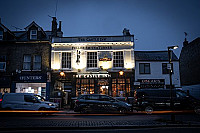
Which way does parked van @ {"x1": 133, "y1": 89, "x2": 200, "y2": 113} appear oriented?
to the viewer's right

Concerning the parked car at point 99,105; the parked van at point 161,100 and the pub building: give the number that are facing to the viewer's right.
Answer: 2

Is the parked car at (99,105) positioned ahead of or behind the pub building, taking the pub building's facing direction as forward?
ahead

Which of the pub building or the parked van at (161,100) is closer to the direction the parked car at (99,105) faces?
the parked van

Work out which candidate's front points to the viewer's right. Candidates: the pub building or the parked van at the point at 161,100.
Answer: the parked van

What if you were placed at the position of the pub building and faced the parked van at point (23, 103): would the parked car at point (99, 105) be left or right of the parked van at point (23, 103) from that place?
left

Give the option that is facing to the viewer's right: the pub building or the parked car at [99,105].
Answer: the parked car

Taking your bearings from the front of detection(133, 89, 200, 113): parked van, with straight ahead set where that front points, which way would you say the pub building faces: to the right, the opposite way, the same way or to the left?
to the right

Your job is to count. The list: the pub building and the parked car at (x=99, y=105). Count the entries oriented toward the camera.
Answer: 1

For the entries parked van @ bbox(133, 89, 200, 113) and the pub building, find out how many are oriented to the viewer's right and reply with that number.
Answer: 1

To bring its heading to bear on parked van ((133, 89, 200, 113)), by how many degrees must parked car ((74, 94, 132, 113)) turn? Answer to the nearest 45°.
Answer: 0° — it already faces it

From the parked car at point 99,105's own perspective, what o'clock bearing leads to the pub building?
The pub building is roughly at 9 o'clock from the parked car.

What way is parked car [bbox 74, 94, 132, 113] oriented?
to the viewer's right

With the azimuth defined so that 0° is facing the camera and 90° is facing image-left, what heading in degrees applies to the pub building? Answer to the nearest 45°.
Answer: approximately 0°

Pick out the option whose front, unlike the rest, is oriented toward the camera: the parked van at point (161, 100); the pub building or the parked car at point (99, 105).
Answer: the pub building

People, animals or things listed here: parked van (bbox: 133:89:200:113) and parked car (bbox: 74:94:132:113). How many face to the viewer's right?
2
